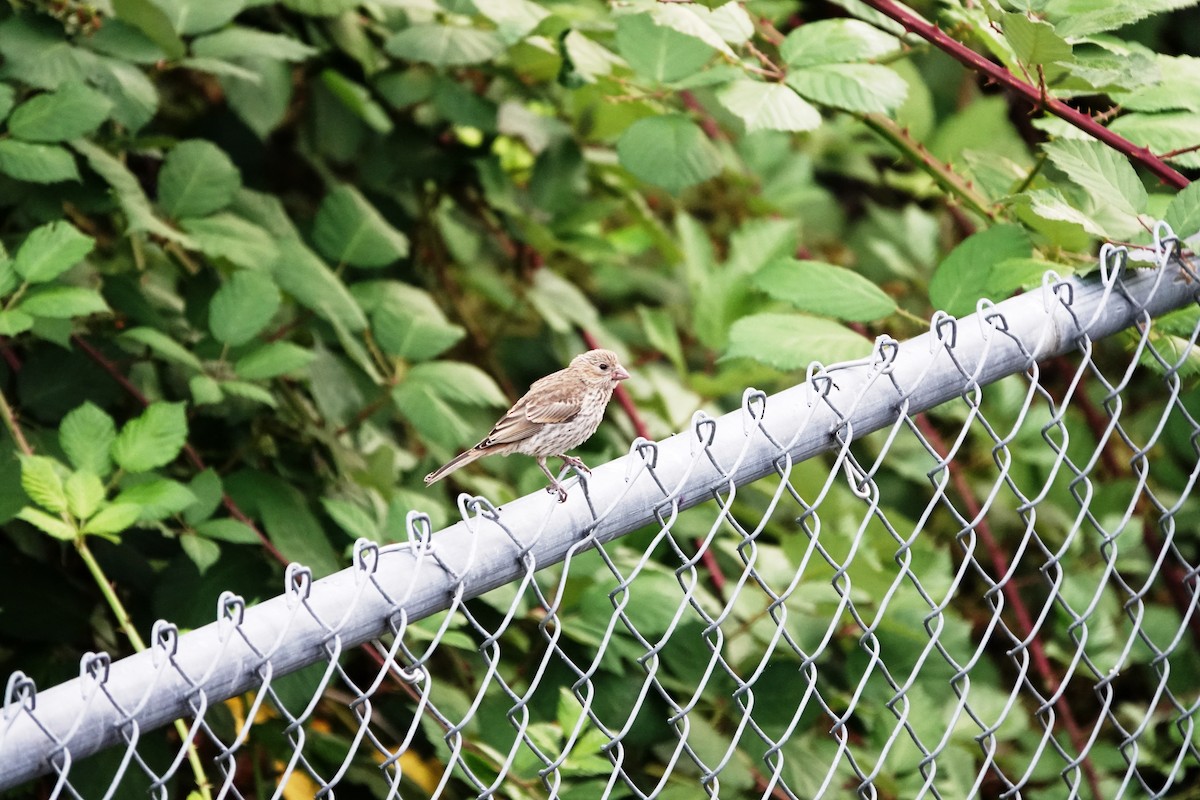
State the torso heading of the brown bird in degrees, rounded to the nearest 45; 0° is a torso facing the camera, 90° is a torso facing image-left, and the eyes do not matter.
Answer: approximately 270°
